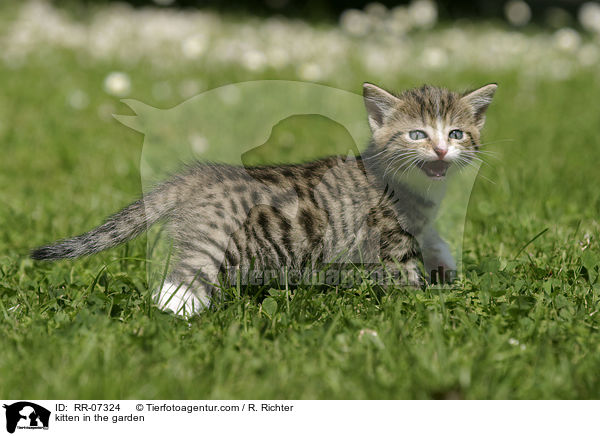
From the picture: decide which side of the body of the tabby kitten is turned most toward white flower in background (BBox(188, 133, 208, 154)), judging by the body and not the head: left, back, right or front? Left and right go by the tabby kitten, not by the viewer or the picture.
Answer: left

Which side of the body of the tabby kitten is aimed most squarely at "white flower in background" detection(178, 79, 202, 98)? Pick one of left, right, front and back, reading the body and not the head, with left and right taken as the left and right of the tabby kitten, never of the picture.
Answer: left

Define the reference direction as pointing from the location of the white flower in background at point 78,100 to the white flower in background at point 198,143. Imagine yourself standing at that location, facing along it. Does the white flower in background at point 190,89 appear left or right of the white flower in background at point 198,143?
left

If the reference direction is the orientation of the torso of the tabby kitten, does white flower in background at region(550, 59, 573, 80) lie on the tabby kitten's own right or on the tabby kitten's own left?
on the tabby kitten's own left

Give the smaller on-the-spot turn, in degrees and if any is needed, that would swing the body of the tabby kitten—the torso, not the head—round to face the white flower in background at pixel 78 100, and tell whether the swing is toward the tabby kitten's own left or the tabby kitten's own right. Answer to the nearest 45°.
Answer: approximately 135° to the tabby kitten's own left

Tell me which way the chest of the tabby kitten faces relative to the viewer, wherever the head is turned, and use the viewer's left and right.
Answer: facing to the right of the viewer
